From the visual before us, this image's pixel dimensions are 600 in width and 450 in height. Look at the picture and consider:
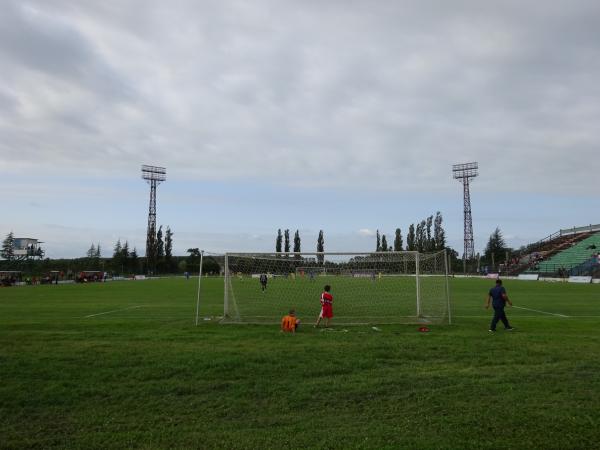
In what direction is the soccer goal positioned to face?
away from the camera

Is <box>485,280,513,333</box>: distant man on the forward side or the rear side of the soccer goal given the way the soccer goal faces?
on the rear side
